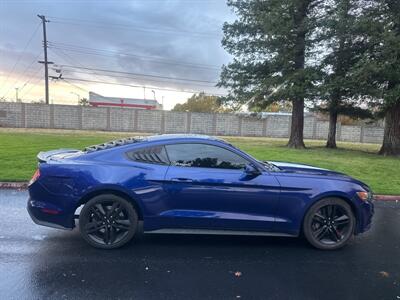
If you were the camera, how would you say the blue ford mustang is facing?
facing to the right of the viewer
